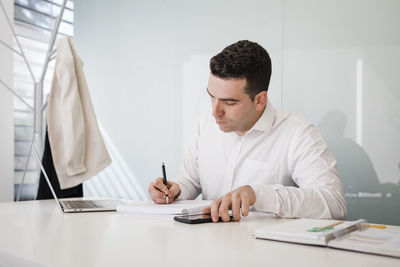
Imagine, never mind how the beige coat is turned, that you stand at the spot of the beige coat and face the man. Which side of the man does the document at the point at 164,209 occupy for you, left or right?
right

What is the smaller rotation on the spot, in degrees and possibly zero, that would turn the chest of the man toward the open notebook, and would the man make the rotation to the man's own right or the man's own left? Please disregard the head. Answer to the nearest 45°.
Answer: approximately 45° to the man's own left

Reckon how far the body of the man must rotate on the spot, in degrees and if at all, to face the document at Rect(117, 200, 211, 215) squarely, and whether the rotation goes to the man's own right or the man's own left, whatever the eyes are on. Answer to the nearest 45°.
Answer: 0° — they already face it

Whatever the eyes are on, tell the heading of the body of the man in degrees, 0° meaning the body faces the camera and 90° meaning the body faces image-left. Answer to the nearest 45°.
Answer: approximately 45°

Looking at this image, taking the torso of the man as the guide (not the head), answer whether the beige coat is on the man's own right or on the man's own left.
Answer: on the man's own right
